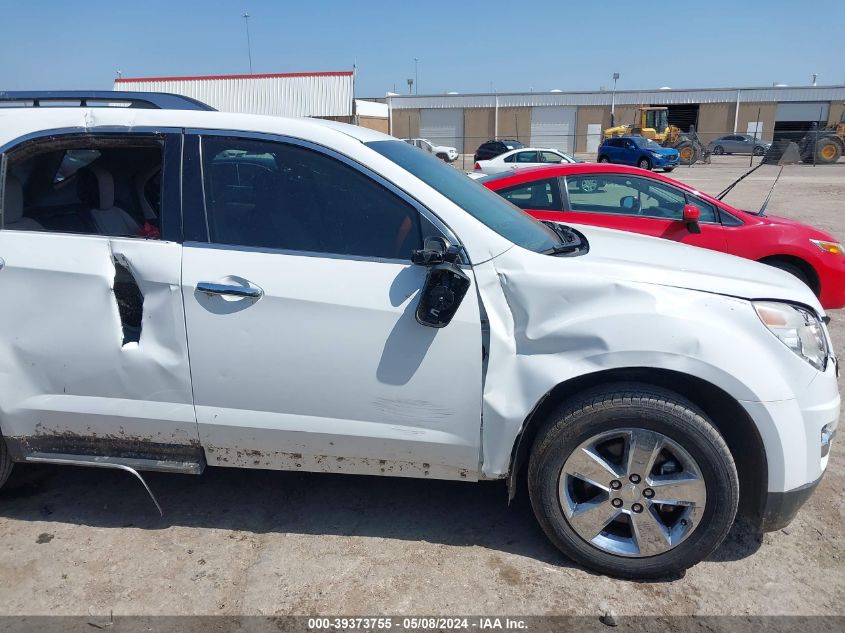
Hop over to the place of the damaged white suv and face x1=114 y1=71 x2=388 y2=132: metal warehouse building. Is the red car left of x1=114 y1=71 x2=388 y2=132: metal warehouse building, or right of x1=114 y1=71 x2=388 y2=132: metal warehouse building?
right

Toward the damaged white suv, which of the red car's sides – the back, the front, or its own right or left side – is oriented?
right

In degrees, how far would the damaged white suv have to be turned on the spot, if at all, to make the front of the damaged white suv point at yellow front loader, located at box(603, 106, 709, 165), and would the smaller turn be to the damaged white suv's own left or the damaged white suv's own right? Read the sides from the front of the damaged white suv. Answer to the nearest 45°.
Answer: approximately 90° to the damaged white suv's own left

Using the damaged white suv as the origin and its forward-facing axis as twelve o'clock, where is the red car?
The red car is roughly at 10 o'clock from the damaged white suv.

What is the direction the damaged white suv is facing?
to the viewer's right

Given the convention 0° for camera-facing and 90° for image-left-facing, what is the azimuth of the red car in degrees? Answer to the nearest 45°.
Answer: approximately 270°
